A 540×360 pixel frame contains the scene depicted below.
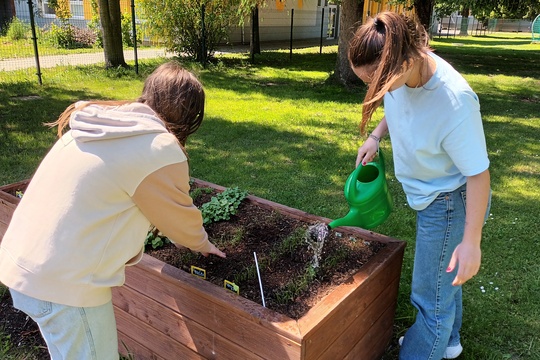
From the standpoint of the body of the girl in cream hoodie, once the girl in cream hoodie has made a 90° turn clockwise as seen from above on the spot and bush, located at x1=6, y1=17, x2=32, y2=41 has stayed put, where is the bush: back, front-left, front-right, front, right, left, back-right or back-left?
back-left

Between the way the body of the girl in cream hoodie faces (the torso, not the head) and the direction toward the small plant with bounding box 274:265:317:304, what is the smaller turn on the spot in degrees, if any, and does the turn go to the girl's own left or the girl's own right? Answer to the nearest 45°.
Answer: approximately 45° to the girl's own right

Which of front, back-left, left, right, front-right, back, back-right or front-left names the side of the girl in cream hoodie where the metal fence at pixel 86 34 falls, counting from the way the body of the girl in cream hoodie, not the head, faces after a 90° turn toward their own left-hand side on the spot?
front-right

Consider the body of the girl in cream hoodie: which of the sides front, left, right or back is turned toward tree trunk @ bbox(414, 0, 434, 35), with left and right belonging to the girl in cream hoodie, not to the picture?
front

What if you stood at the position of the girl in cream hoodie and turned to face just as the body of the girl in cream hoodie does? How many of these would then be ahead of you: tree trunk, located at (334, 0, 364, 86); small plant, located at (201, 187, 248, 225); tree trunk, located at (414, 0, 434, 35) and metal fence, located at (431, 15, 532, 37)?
4

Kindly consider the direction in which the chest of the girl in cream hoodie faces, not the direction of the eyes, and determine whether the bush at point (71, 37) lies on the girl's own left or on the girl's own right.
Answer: on the girl's own left

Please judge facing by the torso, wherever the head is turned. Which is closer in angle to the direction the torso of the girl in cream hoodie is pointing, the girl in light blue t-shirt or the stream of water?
the stream of water

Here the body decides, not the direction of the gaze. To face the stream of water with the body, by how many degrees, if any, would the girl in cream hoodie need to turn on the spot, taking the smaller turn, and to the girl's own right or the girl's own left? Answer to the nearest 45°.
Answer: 0° — they already face it

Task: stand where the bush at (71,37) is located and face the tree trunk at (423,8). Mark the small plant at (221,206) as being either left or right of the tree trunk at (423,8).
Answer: right

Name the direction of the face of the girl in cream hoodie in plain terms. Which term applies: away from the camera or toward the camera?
away from the camera

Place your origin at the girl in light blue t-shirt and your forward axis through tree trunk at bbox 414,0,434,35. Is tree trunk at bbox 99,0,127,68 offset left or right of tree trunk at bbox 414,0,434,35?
left

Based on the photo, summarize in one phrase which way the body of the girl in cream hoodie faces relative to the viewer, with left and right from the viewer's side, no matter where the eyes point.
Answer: facing away from the viewer and to the right of the viewer
